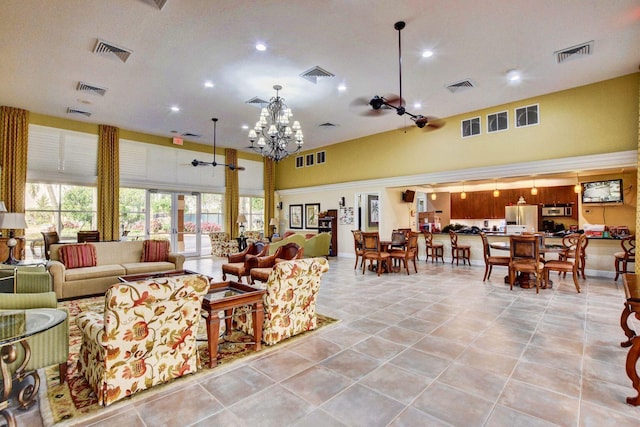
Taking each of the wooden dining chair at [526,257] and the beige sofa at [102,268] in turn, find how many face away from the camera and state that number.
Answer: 1

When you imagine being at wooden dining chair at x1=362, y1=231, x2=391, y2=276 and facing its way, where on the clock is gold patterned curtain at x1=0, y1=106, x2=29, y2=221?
The gold patterned curtain is roughly at 7 o'clock from the wooden dining chair.

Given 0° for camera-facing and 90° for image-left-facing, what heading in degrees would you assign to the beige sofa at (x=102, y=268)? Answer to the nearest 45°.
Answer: approximately 315°

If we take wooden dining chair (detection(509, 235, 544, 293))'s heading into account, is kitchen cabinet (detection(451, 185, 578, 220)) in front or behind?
in front

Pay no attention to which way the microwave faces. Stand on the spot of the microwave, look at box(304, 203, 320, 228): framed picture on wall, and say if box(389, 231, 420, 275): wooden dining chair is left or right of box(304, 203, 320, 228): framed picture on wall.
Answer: left

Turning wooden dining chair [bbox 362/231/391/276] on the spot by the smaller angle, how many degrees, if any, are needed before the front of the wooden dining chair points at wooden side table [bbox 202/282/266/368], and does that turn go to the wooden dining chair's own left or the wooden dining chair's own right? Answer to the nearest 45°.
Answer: approximately 135° to the wooden dining chair's own right

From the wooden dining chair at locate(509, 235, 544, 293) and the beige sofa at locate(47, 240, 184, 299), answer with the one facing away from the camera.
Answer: the wooden dining chair

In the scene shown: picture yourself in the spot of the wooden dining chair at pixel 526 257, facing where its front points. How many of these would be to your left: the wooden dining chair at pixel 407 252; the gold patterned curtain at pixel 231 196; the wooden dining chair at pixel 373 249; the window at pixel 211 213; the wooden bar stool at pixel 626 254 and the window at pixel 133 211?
5

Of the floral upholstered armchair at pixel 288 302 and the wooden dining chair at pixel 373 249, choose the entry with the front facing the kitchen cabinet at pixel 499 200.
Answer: the wooden dining chair

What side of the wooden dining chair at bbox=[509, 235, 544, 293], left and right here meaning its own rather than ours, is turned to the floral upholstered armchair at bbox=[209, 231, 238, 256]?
left

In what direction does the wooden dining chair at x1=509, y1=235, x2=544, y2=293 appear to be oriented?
away from the camera

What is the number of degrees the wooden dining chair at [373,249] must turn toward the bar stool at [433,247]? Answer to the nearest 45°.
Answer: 0° — it already faces it

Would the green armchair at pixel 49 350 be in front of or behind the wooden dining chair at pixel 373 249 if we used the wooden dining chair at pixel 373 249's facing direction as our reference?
behind
